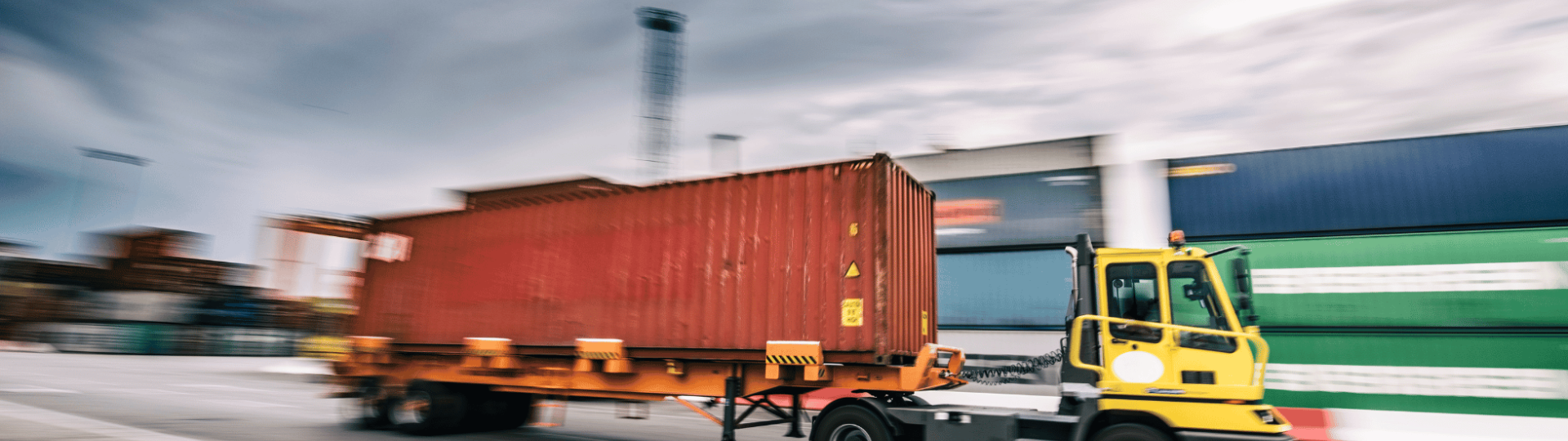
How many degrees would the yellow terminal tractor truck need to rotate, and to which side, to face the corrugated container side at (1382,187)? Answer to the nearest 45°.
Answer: approximately 45° to its left

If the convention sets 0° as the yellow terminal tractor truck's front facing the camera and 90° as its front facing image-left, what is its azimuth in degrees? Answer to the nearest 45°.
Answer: approximately 270°

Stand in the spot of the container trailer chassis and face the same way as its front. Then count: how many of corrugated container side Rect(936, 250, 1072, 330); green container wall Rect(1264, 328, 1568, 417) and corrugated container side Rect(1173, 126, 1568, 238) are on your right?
0

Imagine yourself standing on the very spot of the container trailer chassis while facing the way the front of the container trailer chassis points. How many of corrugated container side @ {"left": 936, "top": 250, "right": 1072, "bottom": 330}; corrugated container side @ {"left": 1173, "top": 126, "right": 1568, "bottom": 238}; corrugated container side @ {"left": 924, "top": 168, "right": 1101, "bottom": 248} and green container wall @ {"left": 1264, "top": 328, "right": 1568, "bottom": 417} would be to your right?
0

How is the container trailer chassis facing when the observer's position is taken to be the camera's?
facing the viewer and to the right of the viewer

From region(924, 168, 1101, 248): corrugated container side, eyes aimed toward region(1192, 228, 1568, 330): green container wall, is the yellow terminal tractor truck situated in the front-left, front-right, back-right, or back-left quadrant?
front-right

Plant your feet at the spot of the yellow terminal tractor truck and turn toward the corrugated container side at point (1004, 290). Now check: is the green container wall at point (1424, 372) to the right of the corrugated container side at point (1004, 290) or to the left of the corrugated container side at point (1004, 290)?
right

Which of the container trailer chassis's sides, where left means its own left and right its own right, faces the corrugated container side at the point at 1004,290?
left

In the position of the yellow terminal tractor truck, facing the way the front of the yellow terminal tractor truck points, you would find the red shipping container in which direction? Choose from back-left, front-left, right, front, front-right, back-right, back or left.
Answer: back

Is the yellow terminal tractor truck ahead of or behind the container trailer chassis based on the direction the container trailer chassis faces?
ahead

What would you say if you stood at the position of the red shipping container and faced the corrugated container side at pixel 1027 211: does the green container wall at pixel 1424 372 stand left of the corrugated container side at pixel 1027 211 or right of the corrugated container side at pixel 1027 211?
right

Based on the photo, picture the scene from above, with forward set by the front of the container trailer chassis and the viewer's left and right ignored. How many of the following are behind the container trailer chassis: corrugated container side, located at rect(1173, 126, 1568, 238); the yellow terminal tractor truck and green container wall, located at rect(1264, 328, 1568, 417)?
0

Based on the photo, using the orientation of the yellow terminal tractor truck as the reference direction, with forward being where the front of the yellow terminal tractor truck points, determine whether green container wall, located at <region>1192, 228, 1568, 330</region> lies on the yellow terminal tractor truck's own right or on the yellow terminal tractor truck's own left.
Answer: on the yellow terminal tractor truck's own left

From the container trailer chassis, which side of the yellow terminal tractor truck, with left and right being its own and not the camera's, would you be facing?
back

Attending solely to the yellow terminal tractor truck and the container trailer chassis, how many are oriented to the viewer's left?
0

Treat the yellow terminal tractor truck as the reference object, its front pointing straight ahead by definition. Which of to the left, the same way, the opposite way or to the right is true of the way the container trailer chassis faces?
the same way

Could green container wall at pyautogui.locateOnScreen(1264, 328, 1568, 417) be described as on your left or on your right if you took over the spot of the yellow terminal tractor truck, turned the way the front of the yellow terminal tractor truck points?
on your left
